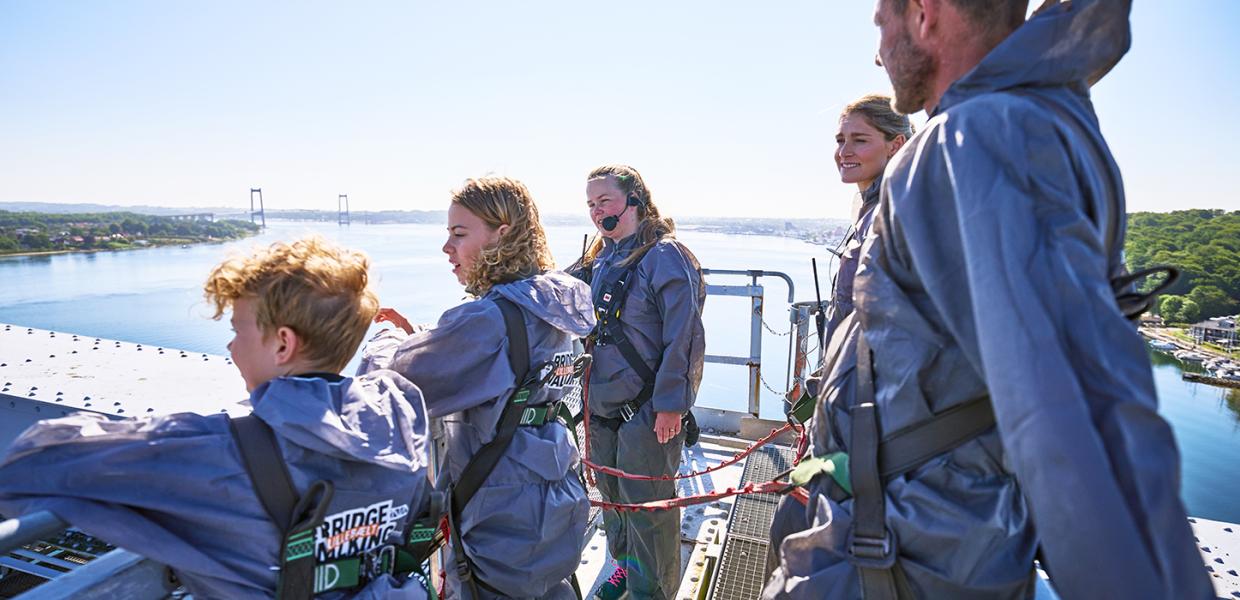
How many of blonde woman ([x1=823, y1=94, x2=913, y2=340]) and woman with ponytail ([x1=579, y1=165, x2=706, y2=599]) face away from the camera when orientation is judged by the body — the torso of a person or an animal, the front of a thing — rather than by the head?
0

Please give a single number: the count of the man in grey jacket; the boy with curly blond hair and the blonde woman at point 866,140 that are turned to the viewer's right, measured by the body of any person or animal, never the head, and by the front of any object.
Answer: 0

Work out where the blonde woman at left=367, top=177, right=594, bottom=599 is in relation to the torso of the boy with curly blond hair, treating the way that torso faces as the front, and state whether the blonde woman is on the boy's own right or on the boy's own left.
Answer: on the boy's own right

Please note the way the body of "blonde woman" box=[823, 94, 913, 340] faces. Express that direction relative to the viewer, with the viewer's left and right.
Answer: facing the viewer and to the left of the viewer

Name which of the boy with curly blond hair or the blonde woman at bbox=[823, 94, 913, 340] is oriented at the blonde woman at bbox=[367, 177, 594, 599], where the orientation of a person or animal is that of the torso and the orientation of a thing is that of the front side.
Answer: the blonde woman at bbox=[823, 94, 913, 340]

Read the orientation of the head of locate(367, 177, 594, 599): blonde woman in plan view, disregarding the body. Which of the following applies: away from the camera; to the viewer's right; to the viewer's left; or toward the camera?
to the viewer's left

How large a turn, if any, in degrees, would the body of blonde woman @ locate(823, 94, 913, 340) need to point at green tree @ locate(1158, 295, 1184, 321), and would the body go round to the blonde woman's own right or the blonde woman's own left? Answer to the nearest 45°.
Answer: approximately 135° to the blonde woman's own right

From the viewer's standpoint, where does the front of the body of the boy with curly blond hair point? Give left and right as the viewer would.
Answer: facing away from the viewer and to the left of the viewer

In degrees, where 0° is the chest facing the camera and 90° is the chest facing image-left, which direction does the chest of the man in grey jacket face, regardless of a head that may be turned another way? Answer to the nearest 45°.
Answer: approximately 90°

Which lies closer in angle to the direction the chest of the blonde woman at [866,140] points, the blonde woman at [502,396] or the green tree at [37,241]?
the blonde woman

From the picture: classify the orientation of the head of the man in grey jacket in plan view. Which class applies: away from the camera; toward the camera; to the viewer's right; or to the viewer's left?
to the viewer's left

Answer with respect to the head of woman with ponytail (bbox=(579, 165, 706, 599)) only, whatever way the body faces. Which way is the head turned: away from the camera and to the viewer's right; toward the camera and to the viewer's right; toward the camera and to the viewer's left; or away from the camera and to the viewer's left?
toward the camera and to the viewer's left

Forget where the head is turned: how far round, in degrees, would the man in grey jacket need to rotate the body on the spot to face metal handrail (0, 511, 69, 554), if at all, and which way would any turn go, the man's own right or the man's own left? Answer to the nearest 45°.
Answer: approximately 45° to the man's own left

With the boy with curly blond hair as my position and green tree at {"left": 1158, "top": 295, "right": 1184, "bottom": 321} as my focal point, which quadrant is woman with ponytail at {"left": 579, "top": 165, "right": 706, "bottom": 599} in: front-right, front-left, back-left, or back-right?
front-left

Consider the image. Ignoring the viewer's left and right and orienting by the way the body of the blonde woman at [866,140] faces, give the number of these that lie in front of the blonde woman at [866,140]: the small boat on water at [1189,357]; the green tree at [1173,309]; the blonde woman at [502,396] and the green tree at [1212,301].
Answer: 1

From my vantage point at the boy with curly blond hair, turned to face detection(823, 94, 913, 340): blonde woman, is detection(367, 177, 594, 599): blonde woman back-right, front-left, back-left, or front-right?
front-left

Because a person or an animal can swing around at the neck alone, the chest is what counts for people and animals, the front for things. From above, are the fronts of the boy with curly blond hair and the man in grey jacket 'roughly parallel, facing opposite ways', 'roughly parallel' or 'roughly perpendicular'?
roughly parallel

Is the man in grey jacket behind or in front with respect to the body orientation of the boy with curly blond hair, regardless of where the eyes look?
behind
